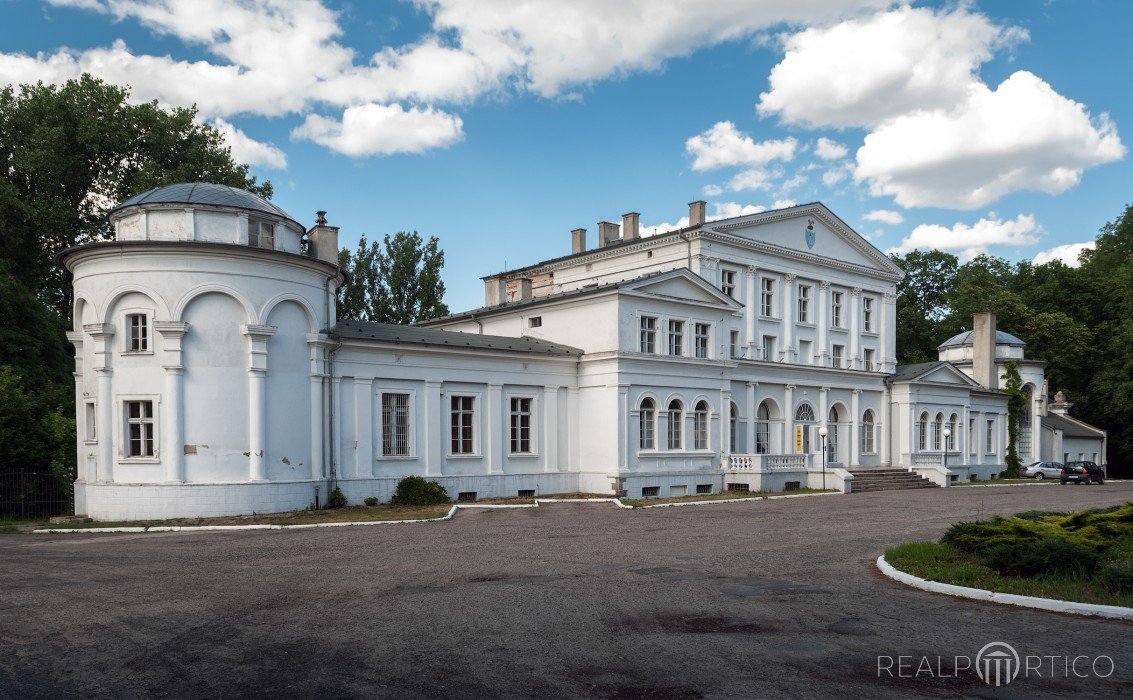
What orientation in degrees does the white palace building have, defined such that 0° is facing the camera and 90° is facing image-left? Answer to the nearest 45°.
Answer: approximately 315°

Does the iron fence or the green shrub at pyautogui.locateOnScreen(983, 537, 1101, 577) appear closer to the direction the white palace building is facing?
the green shrub

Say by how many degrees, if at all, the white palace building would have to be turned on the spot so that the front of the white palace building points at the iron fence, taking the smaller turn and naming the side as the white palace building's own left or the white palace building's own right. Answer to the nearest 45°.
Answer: approximately 90° to the white palace building's own right

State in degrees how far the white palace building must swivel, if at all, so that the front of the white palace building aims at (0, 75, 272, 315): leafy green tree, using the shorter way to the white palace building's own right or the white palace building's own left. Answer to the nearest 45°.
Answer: approximately 180°

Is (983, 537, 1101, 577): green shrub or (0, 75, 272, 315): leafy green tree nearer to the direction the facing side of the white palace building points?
the green shrub

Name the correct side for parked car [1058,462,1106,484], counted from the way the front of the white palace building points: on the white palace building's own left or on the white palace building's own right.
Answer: on the white palace building's own left
